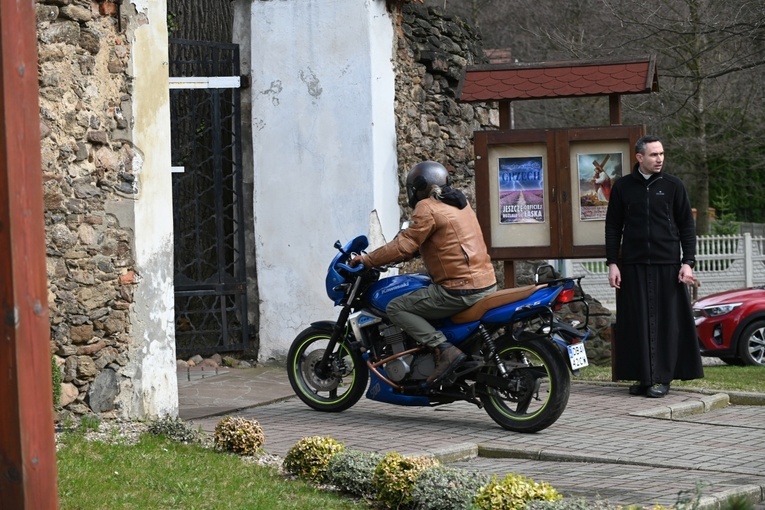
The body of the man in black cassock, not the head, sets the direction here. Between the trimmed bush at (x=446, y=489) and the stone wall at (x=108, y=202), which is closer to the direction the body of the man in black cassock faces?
the trimmed bush

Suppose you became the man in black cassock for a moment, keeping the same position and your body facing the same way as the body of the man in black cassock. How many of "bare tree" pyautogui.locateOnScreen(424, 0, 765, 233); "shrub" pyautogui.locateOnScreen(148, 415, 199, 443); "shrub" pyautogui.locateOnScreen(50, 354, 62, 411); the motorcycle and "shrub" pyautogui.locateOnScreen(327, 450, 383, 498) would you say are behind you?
1

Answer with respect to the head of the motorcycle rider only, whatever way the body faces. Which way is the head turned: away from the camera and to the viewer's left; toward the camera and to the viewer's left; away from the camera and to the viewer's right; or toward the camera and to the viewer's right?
away from the camera and to the viewer's left

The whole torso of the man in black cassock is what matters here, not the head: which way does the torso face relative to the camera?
toward the camera

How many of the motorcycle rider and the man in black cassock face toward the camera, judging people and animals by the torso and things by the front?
1

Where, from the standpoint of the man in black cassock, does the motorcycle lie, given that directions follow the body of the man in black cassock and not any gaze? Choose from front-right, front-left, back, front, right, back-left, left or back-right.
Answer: front-right

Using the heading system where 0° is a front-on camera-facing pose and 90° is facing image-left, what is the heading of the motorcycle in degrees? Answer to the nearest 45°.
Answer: approximately 135°

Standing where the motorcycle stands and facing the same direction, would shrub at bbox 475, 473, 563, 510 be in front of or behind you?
behind

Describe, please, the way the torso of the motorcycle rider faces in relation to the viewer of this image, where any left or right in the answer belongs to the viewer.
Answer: facing away from the viewer and to the left of the viewer

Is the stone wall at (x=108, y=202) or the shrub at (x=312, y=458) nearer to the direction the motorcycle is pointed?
the stone wall

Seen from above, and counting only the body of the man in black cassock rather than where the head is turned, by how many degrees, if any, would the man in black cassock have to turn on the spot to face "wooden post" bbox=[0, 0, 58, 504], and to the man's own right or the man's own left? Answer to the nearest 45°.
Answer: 0° — they already face it

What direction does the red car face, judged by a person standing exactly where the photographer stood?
facing the viewer and to the left of the viewer

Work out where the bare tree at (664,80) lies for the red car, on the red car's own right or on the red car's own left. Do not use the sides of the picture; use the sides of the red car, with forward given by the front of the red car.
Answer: on the red car's own right

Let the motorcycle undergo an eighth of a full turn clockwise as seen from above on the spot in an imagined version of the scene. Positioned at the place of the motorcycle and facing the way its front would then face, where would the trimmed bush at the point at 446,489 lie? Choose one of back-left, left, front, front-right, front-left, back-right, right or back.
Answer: back

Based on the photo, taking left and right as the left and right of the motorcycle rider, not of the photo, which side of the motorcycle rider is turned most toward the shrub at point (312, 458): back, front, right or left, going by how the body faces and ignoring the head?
left

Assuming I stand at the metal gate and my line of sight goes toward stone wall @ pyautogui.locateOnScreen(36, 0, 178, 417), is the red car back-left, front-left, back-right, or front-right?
back-left
